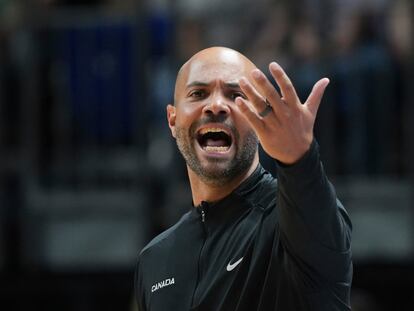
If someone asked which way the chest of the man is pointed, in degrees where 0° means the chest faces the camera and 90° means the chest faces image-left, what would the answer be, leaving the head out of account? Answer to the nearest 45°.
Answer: approximately 45°
